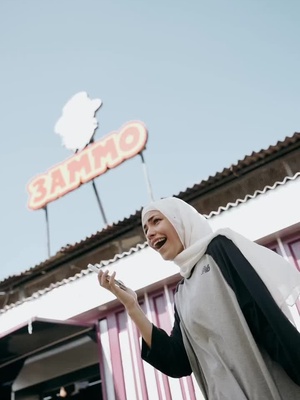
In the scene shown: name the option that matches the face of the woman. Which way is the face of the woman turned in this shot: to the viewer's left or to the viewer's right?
to the viewer's left

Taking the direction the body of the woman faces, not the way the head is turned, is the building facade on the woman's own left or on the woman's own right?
on the woman's own right

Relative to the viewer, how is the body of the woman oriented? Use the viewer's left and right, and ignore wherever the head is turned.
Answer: facing the viewer and to the left of the viewer
